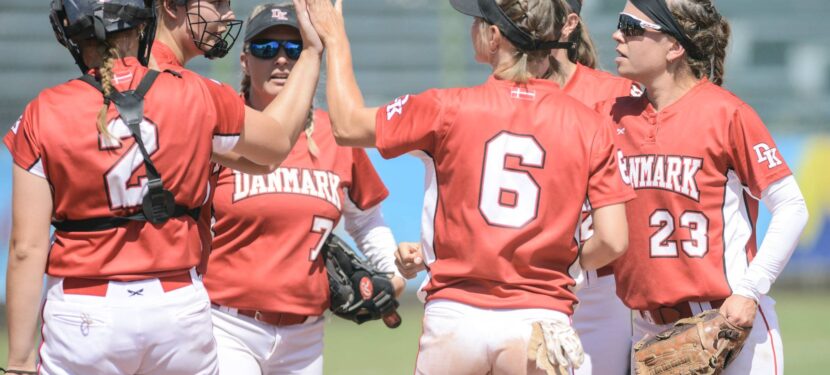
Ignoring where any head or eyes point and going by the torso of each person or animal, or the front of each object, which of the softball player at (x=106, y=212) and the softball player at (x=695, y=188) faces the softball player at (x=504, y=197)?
the softball player at (x=695, y=188)

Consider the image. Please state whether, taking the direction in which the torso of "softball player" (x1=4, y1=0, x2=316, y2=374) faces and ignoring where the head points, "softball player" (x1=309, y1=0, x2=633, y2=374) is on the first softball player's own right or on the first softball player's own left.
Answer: on the first softball player's own right

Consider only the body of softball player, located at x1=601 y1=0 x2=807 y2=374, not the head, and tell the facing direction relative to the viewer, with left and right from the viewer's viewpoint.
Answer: facing the viewer and to the left of the viewer

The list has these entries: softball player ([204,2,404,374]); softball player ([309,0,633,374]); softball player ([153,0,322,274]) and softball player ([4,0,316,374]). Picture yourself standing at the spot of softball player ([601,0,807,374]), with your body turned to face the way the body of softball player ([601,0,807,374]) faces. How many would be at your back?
0

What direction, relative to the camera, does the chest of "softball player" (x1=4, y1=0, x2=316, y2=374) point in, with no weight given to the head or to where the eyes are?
away from the camera

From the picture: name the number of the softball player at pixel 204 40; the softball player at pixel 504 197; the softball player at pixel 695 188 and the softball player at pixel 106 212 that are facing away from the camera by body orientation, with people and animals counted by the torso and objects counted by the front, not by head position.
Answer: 2

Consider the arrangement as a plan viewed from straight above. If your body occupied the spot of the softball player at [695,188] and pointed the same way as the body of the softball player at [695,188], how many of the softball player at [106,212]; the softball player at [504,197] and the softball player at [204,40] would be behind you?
0

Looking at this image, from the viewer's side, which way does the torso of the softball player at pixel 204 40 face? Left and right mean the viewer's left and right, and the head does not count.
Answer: facing to the right of the viewer

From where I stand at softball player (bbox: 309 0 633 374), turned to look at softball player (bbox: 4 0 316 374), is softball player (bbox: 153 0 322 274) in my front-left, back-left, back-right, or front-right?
front-right

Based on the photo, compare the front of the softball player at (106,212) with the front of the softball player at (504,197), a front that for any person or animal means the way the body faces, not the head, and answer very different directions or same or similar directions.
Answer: same or similar directions

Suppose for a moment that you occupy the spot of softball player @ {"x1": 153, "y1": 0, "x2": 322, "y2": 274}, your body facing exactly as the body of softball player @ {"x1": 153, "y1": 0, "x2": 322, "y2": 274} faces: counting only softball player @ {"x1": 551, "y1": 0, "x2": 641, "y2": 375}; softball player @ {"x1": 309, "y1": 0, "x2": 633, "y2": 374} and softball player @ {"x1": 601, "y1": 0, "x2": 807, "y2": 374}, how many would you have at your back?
0

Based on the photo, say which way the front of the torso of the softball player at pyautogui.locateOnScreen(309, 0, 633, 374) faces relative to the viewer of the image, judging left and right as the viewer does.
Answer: facing away from the viewer

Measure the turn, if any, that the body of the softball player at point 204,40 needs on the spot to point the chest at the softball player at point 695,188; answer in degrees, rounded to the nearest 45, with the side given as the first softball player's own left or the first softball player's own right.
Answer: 0° — they already face them

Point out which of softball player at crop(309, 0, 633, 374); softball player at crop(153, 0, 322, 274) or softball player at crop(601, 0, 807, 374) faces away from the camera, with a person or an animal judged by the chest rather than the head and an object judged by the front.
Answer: softball player at crop(309, 0, 633, 374)

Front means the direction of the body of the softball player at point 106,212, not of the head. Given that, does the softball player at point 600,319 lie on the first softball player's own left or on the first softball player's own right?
on the first softball player's own right
